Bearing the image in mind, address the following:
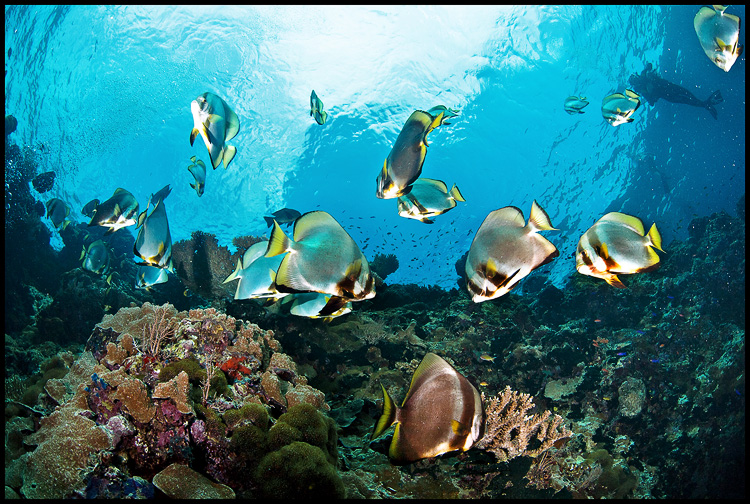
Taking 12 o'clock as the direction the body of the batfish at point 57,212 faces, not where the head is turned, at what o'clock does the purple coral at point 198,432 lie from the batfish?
The purple coral is roughly at 9 o'clock from the batfish.

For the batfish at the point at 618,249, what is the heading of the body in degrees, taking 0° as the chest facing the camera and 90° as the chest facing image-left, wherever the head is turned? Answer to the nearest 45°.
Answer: approximately 90°

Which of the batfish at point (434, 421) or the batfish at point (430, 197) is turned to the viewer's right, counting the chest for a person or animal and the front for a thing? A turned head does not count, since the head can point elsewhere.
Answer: the batfish at point (434, 421)

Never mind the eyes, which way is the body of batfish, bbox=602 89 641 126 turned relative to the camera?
to the viewer's left

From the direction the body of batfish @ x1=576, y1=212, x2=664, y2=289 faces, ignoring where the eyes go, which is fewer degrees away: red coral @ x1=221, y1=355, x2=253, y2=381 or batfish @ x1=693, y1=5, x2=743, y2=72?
the red coral

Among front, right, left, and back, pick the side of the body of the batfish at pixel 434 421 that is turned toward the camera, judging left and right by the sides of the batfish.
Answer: right

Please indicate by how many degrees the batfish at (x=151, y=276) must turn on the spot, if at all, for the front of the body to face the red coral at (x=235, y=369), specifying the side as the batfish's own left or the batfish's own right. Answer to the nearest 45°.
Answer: approximately 90° to the batfish's own left
